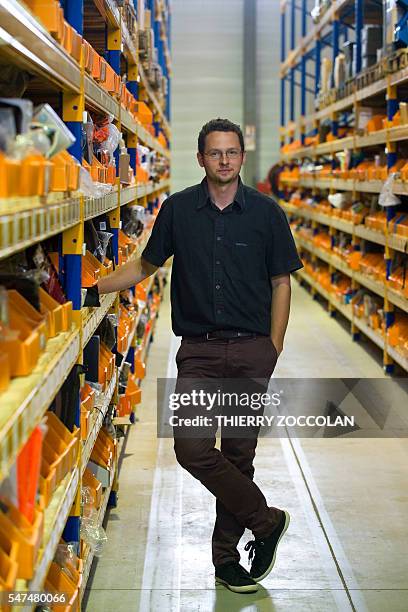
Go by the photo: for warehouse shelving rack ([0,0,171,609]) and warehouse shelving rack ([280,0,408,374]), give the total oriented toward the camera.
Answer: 0

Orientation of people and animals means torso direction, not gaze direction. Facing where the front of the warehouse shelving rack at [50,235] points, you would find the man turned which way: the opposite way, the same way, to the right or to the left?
to the right

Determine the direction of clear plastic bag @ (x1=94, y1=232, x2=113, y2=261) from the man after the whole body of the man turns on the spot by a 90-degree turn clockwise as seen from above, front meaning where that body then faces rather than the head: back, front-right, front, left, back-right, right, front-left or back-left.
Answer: front-right

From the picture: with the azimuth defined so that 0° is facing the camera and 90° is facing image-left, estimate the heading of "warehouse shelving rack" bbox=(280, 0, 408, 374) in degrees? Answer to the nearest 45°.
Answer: approximately 90°

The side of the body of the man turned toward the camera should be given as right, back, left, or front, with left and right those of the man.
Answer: front

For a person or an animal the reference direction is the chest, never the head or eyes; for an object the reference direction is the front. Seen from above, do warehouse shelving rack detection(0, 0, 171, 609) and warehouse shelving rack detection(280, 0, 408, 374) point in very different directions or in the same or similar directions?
very different directions

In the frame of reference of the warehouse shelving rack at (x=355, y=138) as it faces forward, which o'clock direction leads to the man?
The man is roughly at 9 o'clock from the warehouse shelving rack.

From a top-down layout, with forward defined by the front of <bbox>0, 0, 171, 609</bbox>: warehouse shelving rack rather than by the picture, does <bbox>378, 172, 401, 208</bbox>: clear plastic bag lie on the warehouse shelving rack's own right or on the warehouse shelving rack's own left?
on the warehouse shelving rack's own left

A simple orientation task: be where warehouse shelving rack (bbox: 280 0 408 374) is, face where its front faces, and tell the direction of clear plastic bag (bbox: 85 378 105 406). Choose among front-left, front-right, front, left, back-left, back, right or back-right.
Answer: left

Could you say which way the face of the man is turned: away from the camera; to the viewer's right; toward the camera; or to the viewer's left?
toward the camera

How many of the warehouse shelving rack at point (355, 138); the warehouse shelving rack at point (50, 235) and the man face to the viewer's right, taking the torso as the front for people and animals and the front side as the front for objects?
1

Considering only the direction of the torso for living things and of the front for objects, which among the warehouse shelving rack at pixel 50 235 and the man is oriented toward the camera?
the man

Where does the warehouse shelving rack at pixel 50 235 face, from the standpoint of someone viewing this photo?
facing to the right of the viewer

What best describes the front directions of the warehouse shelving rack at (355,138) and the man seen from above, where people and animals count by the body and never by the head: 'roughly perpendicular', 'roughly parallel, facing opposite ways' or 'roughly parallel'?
roughly perpendicular
